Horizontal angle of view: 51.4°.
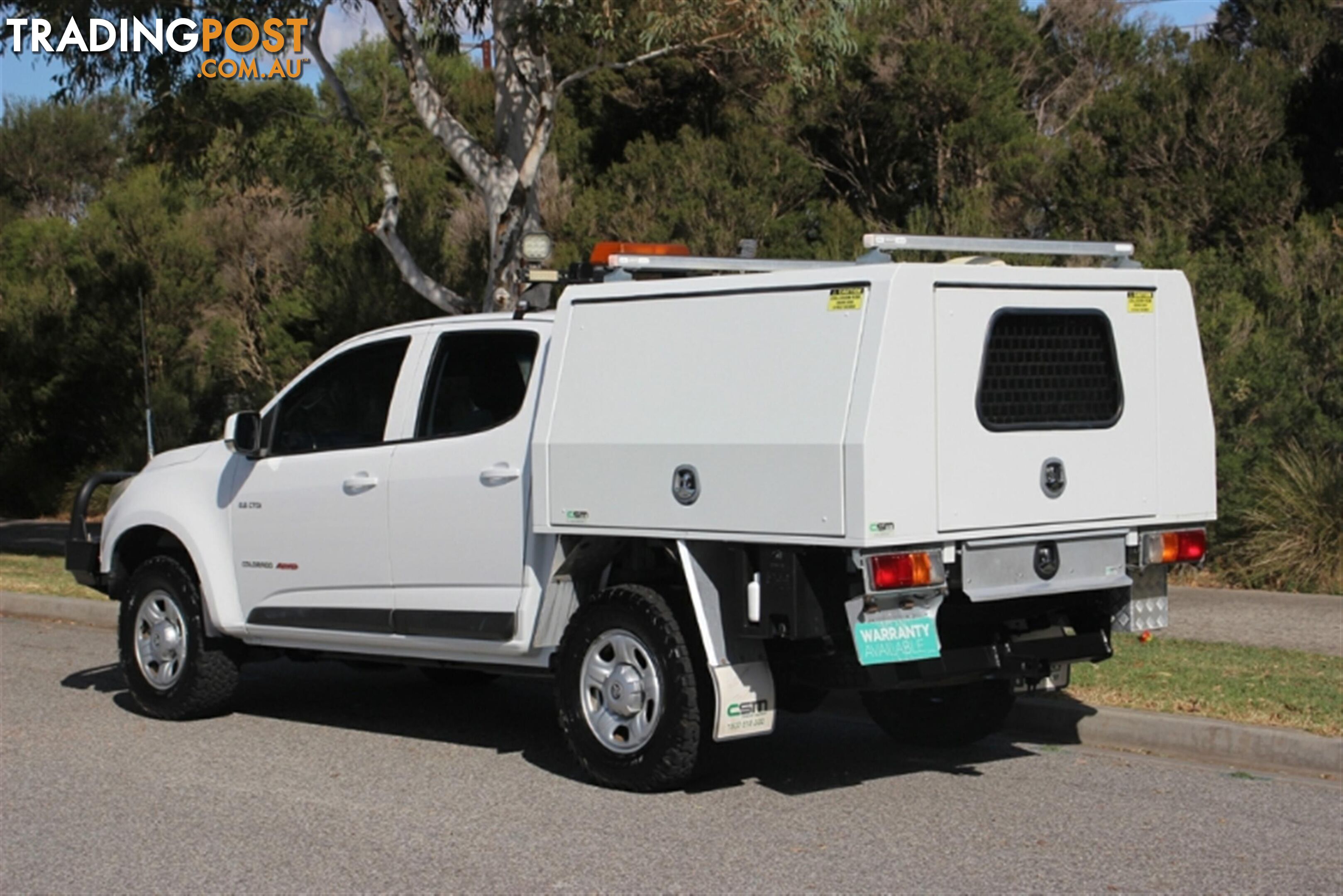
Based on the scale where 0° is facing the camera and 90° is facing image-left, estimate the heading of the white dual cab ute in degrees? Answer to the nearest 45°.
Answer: approximately 135°
